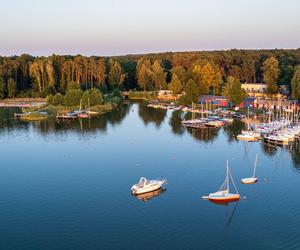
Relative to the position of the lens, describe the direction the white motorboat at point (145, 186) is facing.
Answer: facing away from the viewer and to the right of the viewer
